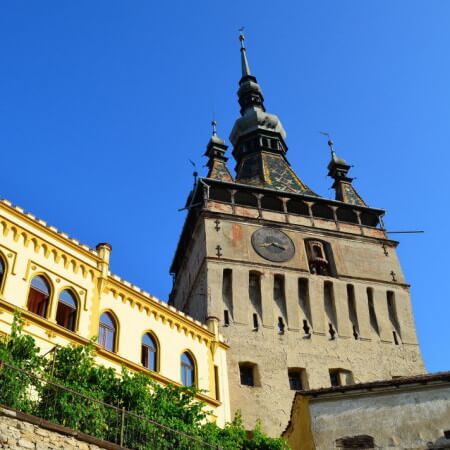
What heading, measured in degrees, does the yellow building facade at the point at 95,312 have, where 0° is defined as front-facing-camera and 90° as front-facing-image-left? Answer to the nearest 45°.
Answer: approximately 315°

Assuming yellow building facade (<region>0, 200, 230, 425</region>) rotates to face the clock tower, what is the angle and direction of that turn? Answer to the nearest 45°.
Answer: approximately 90° to its left

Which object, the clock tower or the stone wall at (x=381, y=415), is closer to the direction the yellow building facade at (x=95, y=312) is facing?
the stone wall

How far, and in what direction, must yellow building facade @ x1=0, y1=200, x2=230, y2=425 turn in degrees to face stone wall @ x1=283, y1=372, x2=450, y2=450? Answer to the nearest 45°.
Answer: approximately 45° to its left
